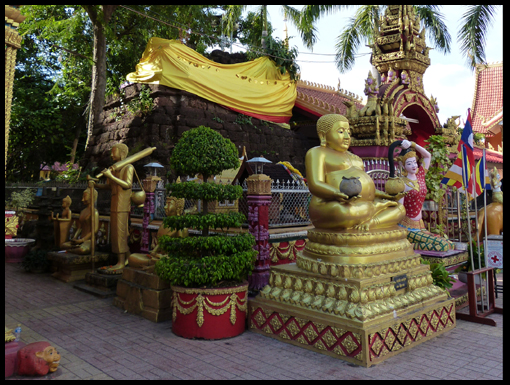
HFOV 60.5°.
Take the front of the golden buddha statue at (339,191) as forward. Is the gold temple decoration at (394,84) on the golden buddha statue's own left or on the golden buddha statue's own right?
on the golden buddha statue's own left

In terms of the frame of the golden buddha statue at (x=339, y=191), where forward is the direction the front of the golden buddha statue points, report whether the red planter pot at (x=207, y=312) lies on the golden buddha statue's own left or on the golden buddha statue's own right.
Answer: on the golden buddha statue's own right

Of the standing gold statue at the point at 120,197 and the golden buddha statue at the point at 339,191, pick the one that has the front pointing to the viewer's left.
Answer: the standing gold statue

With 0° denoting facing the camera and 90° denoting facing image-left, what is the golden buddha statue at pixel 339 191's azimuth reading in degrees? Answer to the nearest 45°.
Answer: approximately 315°
